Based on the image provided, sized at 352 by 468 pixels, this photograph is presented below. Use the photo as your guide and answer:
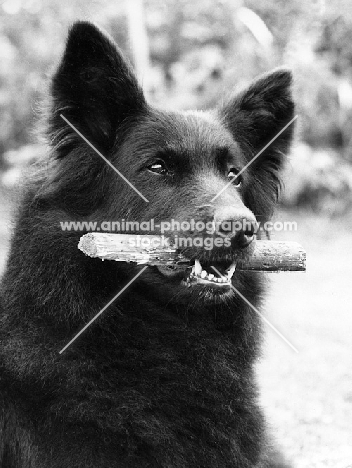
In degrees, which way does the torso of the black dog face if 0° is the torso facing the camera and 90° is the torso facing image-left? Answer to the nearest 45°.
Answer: approximately 315°
